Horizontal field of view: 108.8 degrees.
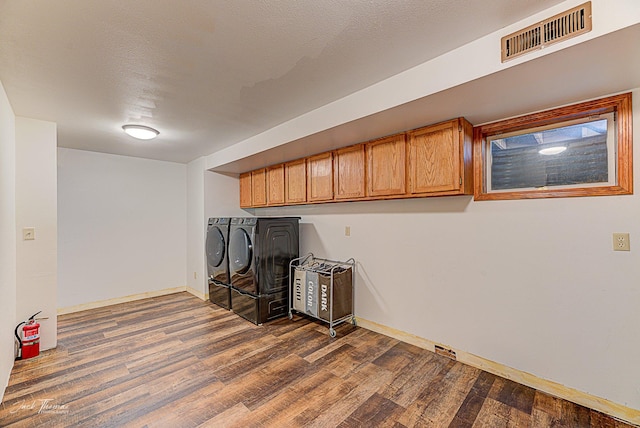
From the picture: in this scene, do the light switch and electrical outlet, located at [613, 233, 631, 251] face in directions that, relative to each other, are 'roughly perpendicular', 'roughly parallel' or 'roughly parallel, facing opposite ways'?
roughly perpendicular

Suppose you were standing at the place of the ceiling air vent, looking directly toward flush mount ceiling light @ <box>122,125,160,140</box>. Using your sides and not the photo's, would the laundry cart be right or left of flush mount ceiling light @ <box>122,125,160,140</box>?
right

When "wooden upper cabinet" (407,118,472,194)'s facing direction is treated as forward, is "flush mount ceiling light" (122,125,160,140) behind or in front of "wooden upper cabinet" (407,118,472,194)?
in front

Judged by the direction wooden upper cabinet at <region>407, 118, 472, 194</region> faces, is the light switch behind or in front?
in front

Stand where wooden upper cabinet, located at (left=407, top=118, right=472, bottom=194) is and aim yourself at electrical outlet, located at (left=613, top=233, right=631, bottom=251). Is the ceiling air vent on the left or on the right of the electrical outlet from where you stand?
right

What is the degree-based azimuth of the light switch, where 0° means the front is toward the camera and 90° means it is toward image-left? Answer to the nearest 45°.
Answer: approximately 0°

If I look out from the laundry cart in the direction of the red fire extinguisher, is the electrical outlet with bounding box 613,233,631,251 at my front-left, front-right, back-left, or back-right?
back-left

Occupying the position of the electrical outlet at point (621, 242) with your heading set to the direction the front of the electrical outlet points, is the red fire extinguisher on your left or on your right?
on your right
